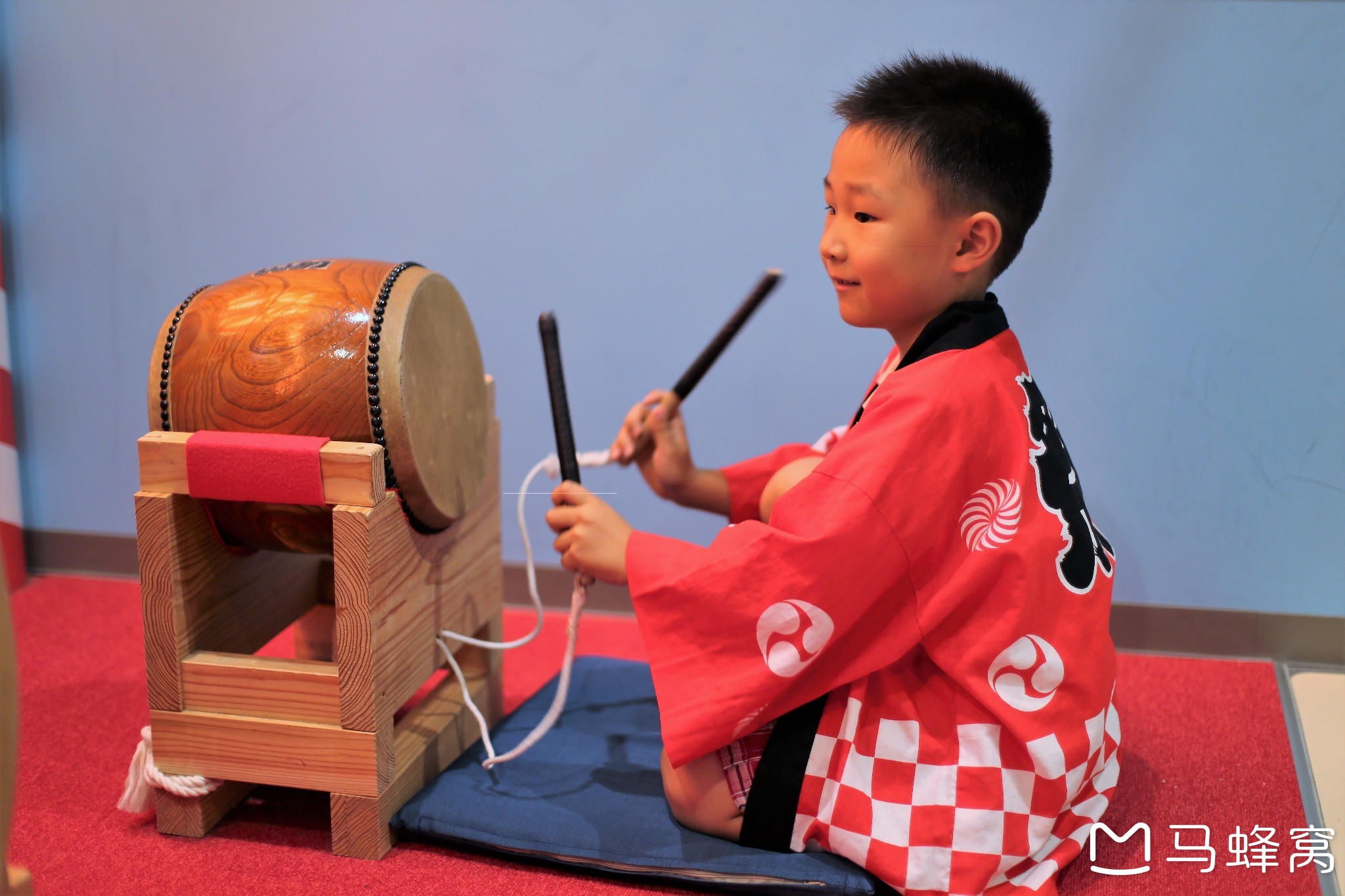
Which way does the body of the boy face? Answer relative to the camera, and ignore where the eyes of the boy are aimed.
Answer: to the viewer's left

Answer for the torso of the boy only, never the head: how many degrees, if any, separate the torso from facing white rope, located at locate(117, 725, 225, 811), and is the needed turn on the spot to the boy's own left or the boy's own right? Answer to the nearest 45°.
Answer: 0° — they already face it

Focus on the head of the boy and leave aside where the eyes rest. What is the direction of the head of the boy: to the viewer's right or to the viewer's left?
to the viewer's left
